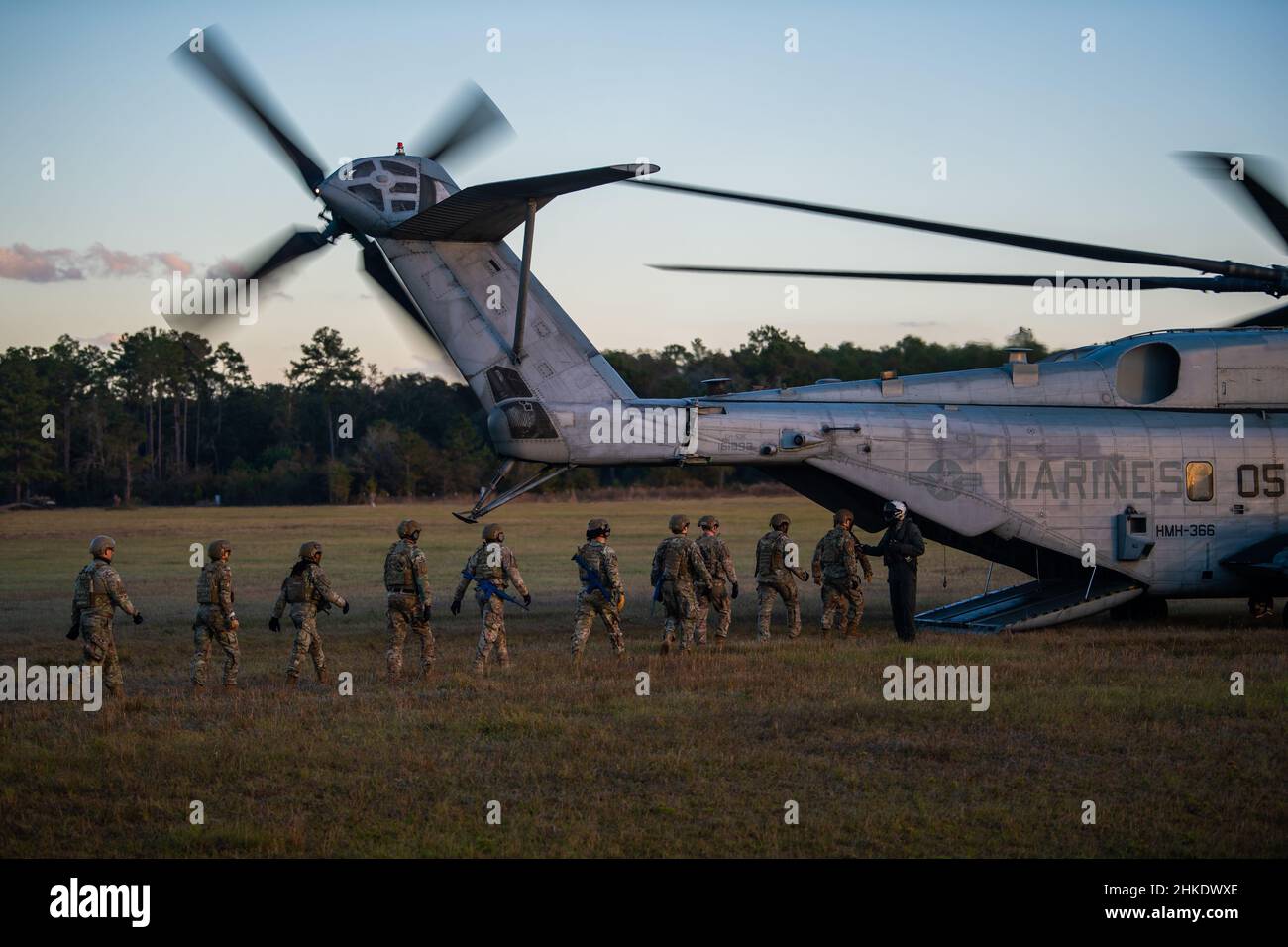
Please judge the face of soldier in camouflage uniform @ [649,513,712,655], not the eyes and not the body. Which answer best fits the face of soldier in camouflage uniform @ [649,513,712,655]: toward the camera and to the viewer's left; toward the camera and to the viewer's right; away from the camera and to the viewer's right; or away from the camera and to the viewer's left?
away from the camera and to the viewer's right

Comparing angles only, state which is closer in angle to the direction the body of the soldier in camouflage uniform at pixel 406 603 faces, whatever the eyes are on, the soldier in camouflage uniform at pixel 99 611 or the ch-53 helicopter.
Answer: the ch-53 helicopter

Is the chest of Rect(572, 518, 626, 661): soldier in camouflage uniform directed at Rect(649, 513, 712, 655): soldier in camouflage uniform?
yes

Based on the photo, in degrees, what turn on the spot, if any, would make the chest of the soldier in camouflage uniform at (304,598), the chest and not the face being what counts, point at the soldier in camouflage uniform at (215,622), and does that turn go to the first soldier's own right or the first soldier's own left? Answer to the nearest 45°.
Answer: approximately 135° to the first soldier's own left

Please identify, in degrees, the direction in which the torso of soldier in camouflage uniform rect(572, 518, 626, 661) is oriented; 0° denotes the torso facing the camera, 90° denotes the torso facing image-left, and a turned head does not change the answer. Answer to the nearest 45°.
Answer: approximately 225°

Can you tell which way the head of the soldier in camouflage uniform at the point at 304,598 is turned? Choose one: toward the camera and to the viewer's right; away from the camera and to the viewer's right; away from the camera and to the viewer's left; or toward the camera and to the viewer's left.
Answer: away from the camera and to the viewer's right

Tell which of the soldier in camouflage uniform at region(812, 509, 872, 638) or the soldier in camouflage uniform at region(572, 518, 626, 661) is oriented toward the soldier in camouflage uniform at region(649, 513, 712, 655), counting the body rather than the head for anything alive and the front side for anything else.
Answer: the soldier in camouflage uniform at region(572, 518, 626, 661)

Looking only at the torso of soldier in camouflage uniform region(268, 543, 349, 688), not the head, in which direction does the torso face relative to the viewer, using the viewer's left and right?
facing away from the viewer and to the right of the viewer

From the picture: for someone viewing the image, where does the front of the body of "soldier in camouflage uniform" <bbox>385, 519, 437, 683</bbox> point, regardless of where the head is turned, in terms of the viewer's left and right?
facing away from the viewer and to the right of the viewer

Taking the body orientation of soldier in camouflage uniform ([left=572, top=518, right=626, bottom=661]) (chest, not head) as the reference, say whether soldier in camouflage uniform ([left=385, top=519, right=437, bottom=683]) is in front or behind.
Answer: behind

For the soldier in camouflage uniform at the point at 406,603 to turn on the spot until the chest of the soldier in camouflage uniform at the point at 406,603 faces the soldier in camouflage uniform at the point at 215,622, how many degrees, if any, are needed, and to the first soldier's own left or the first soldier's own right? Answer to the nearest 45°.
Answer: approximately 135° to the first soldier's own left

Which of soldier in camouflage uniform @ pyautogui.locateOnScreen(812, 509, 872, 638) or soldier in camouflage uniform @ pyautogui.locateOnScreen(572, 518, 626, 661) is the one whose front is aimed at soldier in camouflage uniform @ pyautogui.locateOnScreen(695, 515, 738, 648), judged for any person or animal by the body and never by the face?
soldier in camouflage uniform @ pyautogui.locateOnScreen(572, 518, 626, 661)
